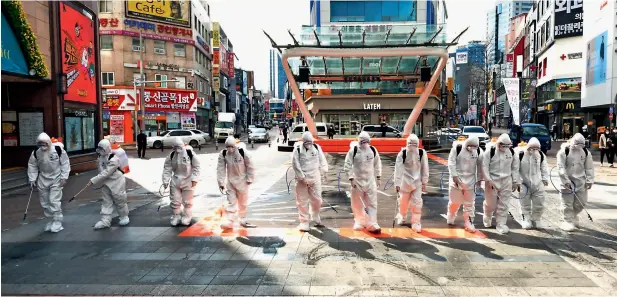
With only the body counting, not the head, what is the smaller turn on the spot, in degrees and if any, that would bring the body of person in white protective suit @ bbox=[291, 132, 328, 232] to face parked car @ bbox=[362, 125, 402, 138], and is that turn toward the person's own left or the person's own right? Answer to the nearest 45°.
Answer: approximately 180°

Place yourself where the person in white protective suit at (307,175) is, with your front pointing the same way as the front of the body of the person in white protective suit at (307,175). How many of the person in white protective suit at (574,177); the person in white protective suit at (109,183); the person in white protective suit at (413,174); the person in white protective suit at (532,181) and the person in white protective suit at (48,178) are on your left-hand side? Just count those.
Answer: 3

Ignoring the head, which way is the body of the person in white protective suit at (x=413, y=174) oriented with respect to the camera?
toward the camera

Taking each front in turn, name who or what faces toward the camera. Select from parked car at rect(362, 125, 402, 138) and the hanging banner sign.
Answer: the hanging banner sign

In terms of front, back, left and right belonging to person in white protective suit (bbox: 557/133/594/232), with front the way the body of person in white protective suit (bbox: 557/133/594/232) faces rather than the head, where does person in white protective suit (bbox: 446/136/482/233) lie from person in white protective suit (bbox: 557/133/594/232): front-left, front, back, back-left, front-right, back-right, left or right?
front-right

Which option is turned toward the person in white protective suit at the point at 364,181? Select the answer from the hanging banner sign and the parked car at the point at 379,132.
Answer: the hanging banner sign

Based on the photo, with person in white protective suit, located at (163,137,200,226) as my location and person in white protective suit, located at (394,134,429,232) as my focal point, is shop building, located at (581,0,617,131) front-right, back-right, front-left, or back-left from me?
front-left

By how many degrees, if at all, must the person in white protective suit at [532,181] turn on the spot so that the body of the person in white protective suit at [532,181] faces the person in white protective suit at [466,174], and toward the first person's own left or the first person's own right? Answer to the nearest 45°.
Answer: approximately 45° to the first person's own right

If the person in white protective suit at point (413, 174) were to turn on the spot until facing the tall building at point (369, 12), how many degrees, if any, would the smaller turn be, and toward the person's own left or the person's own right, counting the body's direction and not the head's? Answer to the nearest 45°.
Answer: approximately 180°

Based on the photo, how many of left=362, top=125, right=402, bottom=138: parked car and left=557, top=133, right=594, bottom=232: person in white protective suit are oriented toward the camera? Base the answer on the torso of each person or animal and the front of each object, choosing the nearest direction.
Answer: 1

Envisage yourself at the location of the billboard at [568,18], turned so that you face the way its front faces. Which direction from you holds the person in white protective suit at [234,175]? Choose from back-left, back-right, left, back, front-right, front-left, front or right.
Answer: front-left

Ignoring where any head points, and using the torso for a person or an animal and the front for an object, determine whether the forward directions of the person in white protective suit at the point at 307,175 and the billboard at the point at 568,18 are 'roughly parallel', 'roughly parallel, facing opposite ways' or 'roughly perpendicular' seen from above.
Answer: roughly perpendicular

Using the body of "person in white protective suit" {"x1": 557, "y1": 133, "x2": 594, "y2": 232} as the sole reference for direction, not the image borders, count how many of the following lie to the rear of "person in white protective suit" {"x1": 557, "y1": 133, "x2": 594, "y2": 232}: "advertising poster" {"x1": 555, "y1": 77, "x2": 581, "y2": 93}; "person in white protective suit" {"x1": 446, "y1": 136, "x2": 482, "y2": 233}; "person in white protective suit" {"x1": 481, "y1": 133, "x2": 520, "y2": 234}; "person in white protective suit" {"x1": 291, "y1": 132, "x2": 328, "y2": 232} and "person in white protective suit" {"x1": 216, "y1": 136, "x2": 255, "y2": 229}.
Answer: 1

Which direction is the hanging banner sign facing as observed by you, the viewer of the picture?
facing the viewer

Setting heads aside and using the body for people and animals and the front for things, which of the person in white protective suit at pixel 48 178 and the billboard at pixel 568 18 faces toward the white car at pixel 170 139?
the billboard
